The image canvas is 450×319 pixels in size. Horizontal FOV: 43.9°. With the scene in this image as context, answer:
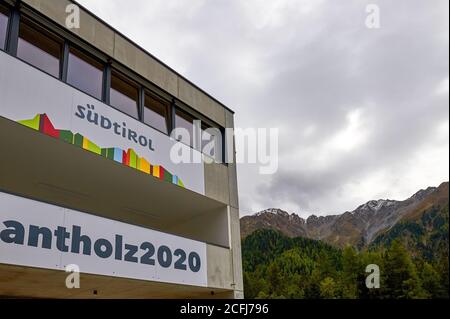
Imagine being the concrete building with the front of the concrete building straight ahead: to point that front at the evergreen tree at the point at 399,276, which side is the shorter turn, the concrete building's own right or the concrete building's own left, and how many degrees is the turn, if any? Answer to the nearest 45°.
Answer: approximately 90° to the concrete building's own left

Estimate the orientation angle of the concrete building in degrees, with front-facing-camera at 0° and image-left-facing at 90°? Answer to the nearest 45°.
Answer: approximately 315°
